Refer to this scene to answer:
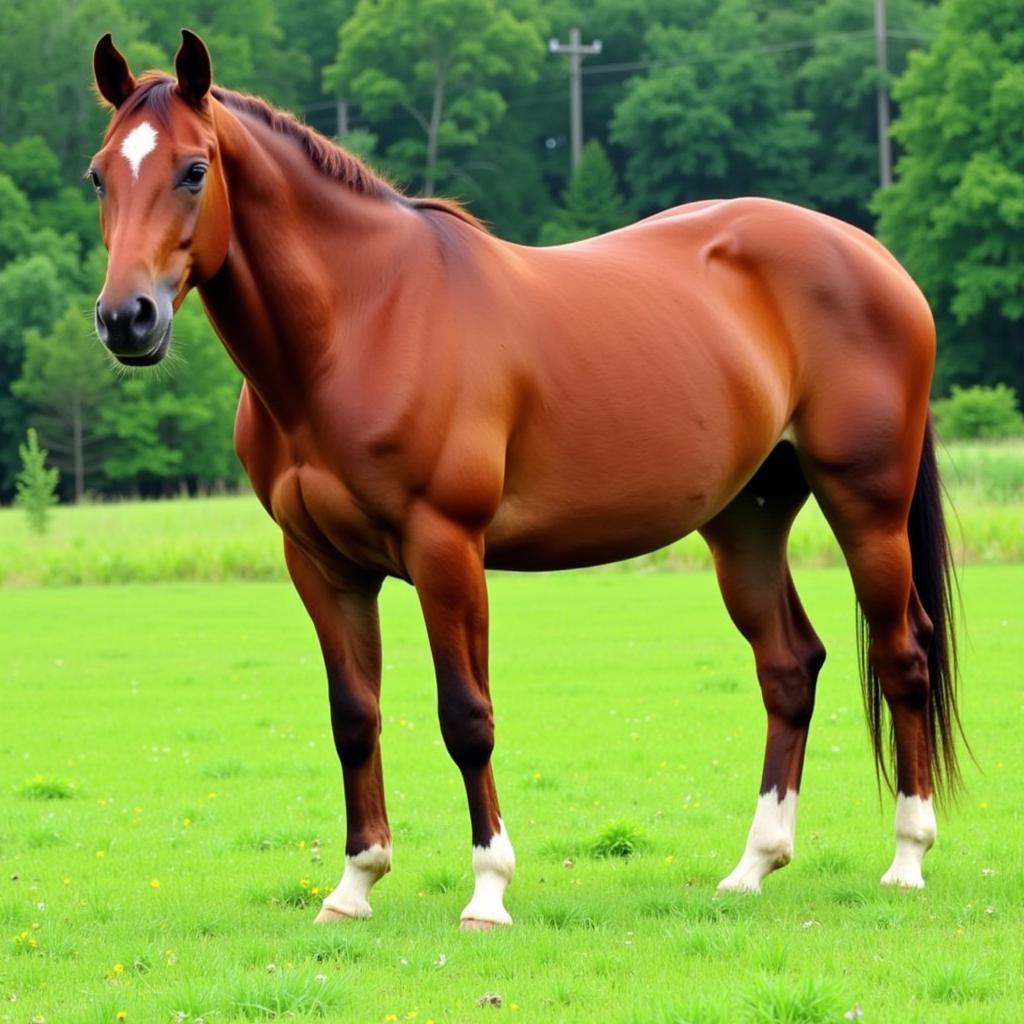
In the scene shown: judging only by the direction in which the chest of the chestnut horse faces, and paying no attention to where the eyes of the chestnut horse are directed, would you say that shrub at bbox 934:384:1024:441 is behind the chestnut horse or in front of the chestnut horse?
behind

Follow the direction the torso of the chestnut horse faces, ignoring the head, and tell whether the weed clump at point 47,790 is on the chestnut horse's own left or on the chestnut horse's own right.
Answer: on the chestnut horse's own right

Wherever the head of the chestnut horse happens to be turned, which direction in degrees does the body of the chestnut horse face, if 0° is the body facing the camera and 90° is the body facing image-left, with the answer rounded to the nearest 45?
approximately 45°
